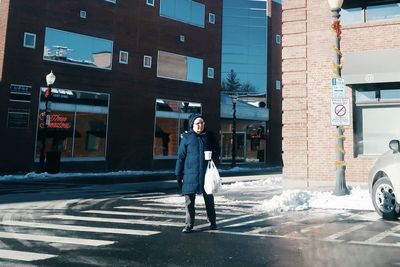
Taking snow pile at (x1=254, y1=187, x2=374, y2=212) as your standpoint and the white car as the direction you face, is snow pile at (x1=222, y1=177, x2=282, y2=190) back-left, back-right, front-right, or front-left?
back-left

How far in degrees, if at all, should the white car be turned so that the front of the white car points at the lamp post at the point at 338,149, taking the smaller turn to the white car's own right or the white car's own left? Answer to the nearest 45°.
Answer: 0° — it already faces it

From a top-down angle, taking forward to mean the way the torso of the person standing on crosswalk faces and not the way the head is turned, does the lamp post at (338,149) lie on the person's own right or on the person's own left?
on the person's own left

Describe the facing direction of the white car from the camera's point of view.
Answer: facing away from the viewer and to the left of the viewer

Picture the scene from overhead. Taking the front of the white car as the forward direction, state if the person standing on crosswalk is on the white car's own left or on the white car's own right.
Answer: on the white car's own left

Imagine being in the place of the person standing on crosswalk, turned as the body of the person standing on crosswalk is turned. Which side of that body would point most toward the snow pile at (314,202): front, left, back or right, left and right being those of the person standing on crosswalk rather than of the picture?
left

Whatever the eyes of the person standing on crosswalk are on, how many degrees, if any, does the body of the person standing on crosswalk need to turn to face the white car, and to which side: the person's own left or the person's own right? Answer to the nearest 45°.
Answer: approximately 45° to the person's own left

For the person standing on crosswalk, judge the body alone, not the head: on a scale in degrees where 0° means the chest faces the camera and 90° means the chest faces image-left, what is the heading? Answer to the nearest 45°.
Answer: approximately 315°

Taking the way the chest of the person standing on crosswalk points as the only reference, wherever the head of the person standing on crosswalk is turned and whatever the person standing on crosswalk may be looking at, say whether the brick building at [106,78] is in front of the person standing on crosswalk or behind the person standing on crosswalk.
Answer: behind
